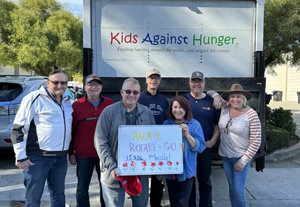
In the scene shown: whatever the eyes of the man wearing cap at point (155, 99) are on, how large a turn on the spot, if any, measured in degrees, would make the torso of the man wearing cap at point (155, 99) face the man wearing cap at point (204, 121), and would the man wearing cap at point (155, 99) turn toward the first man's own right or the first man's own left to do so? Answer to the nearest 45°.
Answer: approximately 90° to the first man's own left

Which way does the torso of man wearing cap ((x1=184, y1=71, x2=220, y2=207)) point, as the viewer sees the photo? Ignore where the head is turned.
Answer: toward the camera

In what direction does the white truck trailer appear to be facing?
away from the camera

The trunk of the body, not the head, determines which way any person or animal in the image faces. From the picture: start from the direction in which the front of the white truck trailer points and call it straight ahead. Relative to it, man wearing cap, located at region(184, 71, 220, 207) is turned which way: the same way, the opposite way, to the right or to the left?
the opposite way

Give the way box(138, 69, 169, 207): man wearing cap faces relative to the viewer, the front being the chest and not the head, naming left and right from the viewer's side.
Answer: facing the viewer

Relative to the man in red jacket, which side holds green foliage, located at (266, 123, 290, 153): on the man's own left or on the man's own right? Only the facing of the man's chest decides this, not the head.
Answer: on the man's own left

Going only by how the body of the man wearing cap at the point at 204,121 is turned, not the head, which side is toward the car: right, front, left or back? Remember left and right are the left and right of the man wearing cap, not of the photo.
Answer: right

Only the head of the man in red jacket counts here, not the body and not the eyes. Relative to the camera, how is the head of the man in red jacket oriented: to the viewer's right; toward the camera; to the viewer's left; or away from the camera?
toward the camera

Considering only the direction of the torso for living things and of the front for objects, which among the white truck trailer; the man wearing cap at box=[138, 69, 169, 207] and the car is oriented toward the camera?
the man wearing cap

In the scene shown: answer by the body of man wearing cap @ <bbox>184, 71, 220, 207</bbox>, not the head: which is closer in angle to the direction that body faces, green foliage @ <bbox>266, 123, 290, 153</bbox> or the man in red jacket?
the man in red jacket

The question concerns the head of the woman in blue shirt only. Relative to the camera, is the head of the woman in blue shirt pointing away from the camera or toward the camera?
toward the camera

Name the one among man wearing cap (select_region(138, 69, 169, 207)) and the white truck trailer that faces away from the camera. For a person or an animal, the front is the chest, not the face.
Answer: the white truck trailer
